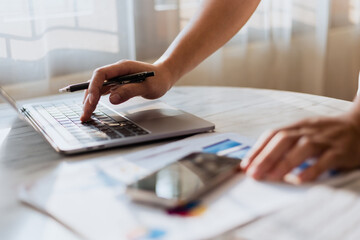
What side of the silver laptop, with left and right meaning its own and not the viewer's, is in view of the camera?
right
